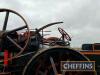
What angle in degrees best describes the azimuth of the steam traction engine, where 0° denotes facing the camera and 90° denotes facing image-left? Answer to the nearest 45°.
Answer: approximately 90°
